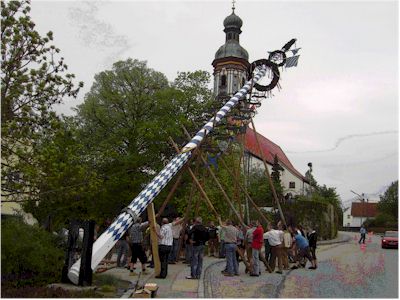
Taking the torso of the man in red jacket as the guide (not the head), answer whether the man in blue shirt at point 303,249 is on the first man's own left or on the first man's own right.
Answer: on the first man's own right

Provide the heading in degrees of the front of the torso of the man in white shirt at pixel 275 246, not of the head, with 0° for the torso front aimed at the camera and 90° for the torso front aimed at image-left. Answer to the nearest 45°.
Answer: approximately 180°

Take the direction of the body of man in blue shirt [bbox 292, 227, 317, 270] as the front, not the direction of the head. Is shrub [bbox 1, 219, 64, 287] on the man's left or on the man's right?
on the man's left

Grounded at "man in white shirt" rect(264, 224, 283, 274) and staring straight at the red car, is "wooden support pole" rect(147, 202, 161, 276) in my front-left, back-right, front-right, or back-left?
back-left

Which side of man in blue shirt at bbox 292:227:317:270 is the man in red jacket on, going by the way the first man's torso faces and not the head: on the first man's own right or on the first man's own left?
on the first man's own left

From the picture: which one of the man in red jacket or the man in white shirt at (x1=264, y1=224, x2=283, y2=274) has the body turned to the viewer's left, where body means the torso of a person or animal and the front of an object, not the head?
the man in red jacket
